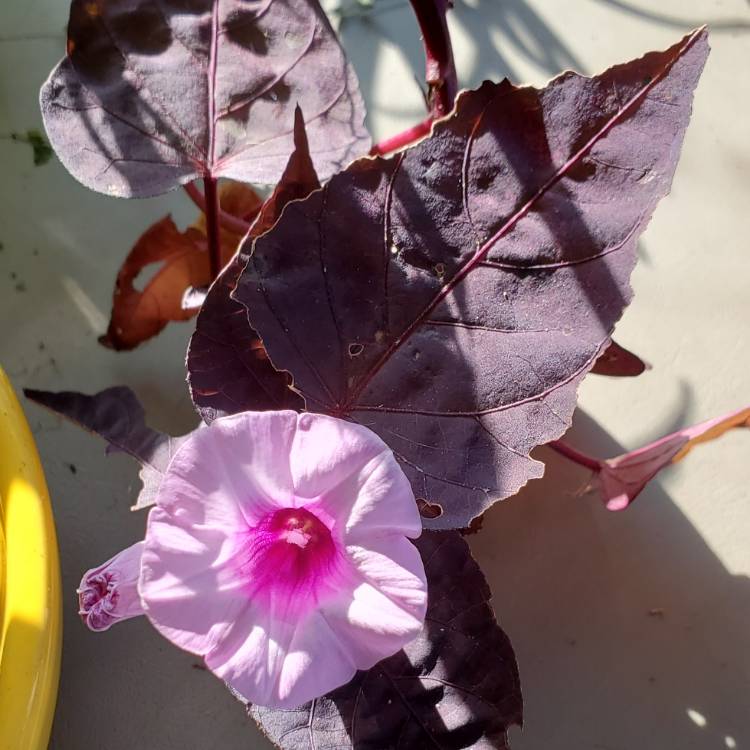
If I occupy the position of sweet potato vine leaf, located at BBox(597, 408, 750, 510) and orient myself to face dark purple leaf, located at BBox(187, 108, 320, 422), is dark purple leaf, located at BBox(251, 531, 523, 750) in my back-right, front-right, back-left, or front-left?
front-left

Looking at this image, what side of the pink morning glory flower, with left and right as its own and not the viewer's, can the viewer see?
front
